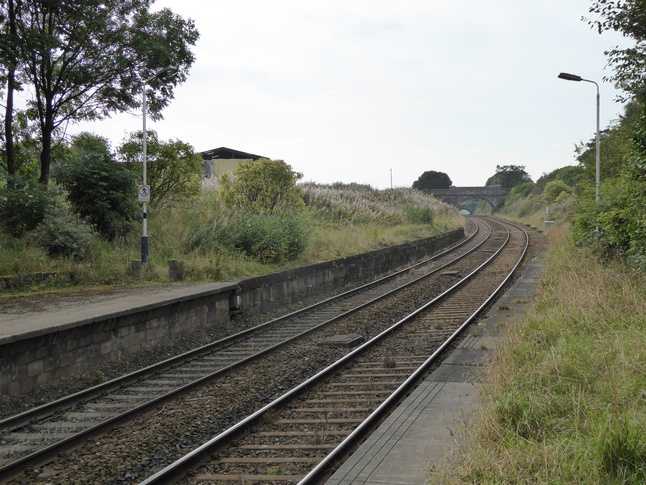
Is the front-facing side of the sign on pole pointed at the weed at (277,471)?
yes

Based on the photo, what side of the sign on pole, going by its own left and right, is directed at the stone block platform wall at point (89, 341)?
front

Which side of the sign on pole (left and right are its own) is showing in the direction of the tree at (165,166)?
back

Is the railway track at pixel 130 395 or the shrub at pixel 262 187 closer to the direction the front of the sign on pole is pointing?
the railway track

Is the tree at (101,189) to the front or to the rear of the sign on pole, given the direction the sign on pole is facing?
to the rear

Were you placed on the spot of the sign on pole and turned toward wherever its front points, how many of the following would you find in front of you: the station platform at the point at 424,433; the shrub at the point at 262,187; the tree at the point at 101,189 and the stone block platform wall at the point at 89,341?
2

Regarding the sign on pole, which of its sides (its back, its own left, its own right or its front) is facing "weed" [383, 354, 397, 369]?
front

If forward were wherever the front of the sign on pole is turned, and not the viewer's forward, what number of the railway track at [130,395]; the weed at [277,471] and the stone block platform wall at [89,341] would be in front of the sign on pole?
3

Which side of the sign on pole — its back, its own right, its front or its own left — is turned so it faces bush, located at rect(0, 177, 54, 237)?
right

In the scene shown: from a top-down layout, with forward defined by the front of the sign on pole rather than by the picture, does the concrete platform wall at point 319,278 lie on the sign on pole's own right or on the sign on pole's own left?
on the sign on pole's own left

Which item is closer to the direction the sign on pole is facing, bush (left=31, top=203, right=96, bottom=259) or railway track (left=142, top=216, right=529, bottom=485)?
the railway track

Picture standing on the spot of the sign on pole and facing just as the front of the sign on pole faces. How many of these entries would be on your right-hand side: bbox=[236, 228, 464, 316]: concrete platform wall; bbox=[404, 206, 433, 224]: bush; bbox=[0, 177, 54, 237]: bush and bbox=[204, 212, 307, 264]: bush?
1

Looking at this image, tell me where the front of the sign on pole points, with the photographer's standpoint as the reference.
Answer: facing the viewer
